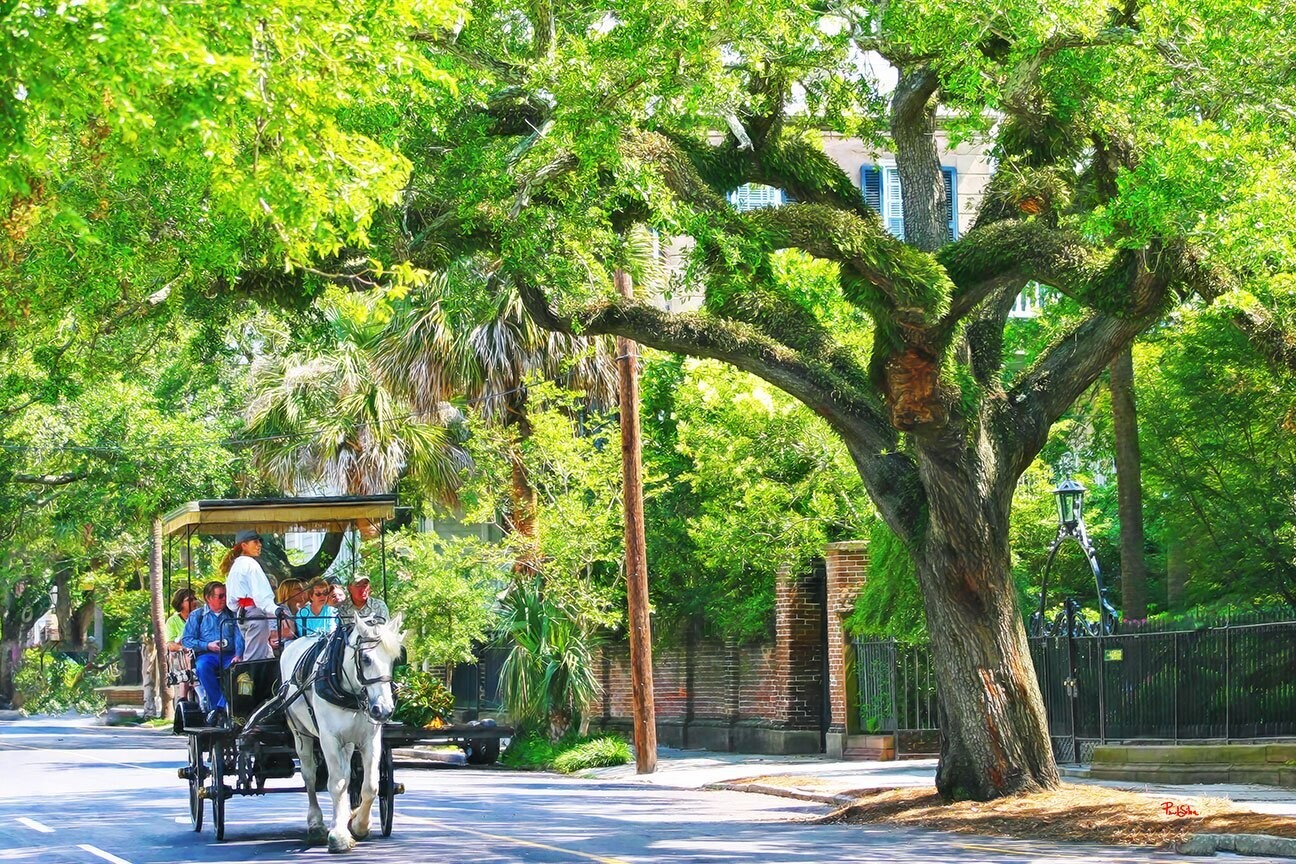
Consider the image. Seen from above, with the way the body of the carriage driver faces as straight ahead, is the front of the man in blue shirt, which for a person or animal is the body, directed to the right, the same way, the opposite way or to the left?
to the right

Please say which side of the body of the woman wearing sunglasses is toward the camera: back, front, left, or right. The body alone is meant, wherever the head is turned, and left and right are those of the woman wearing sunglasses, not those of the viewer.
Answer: front

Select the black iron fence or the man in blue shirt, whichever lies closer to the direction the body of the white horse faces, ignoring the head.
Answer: the black iron fence

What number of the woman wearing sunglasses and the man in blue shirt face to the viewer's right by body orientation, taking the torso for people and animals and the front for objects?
0

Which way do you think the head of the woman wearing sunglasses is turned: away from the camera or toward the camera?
toward the camera

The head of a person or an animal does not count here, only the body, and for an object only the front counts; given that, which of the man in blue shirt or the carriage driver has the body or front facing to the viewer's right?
the carriage driver

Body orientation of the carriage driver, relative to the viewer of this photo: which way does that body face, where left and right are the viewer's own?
facing to the right of the viewer

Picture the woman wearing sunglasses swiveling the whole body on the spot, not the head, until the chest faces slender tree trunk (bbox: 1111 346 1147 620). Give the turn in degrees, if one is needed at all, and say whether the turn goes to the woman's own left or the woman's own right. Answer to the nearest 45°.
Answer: approximately 135° to the woman's own left

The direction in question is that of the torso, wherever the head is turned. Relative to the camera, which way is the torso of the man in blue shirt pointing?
toward the camera

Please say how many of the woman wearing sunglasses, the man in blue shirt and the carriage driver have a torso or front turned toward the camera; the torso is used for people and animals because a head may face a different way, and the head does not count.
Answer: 2

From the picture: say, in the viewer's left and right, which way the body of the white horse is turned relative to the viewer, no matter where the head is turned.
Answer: facing the viewer and to the right of the viewer

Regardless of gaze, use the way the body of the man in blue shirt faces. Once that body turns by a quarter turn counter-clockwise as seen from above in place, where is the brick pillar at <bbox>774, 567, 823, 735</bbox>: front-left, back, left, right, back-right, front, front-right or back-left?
front-left
